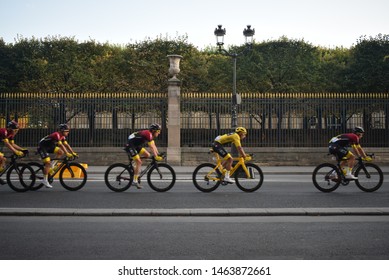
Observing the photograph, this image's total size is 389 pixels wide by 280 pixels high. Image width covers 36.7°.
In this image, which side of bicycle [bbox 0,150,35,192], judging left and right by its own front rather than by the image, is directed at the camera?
right

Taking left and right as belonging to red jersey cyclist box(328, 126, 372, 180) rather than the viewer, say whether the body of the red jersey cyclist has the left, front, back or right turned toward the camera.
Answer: right

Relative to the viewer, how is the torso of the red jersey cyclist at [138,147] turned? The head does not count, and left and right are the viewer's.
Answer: facing to the right of the viewer

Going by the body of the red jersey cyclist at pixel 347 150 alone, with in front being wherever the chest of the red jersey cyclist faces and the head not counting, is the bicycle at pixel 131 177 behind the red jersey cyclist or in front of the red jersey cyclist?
behind

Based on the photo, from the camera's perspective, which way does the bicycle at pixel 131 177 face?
to the viewer's right

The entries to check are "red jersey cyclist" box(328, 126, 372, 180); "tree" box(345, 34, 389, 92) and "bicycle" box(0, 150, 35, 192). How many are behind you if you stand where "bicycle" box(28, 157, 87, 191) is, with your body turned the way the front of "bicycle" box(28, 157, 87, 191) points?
1

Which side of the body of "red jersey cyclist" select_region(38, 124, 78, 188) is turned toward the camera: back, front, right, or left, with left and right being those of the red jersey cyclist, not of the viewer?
right

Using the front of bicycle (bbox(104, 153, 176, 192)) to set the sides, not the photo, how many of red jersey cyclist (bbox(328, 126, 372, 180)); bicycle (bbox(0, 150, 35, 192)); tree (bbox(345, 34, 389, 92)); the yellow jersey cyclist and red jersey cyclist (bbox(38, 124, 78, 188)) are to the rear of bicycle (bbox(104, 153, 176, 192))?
2

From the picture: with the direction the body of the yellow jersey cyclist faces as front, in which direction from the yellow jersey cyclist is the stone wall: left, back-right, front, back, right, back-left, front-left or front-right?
left

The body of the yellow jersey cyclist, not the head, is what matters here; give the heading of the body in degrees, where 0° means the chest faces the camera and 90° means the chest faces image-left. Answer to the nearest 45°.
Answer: approximately 270°

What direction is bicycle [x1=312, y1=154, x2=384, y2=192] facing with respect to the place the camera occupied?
facing to the right of the viewer

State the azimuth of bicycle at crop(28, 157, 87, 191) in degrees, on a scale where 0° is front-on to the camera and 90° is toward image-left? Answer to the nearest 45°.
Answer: approximately 270°

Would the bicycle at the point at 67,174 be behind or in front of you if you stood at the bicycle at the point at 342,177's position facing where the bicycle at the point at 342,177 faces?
behind

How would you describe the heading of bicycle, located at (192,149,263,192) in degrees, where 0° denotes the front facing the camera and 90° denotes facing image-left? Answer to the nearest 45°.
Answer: approximately 270°
